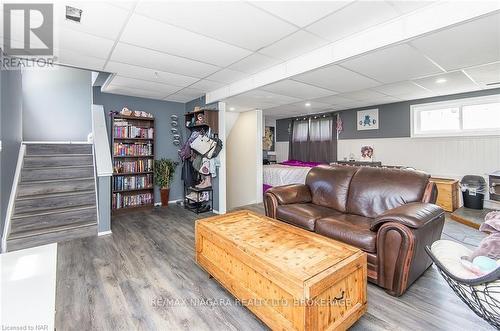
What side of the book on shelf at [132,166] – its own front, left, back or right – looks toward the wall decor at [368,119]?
left

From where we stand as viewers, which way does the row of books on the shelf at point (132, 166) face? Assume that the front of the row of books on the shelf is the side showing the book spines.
facing the viewer

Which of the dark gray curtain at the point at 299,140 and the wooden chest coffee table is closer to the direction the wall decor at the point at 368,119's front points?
the wooden chest coffee table

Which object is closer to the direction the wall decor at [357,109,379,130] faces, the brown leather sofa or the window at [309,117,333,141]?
the brown leather sofa

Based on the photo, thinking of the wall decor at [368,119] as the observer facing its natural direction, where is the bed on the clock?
The bed is roughly at 2 o'clock from the wall decor.

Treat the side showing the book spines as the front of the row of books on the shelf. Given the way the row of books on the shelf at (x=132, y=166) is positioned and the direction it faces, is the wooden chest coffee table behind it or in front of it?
in front

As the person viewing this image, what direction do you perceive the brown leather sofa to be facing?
facing the viewer and to the left of the viewer
